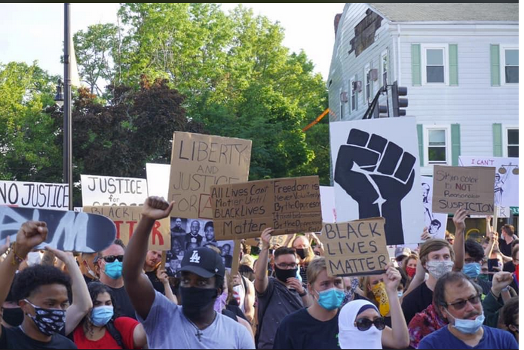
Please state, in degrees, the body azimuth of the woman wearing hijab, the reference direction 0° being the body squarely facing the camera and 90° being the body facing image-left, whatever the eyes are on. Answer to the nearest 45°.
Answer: approximately 315°

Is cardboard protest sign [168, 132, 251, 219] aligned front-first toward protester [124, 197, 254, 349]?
yes

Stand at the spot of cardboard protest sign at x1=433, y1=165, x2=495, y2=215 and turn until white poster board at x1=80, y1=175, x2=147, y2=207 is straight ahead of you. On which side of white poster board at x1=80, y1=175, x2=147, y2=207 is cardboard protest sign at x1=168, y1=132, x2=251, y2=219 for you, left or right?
left

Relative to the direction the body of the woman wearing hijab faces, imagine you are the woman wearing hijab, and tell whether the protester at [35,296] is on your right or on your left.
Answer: on your right

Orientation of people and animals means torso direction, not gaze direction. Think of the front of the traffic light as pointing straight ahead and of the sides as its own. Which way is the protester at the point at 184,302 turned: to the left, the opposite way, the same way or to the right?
to the right

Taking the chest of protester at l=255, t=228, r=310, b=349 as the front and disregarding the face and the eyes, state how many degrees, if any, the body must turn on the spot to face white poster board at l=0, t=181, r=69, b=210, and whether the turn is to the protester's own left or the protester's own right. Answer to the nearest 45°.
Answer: approximately 180°

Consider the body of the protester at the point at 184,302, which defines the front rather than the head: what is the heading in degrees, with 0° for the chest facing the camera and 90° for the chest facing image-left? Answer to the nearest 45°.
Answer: approximately 0°

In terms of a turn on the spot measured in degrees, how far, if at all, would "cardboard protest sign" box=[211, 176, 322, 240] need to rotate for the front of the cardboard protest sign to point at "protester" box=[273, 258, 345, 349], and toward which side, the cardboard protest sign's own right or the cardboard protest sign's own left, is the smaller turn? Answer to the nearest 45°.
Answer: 0° — it already faces them
